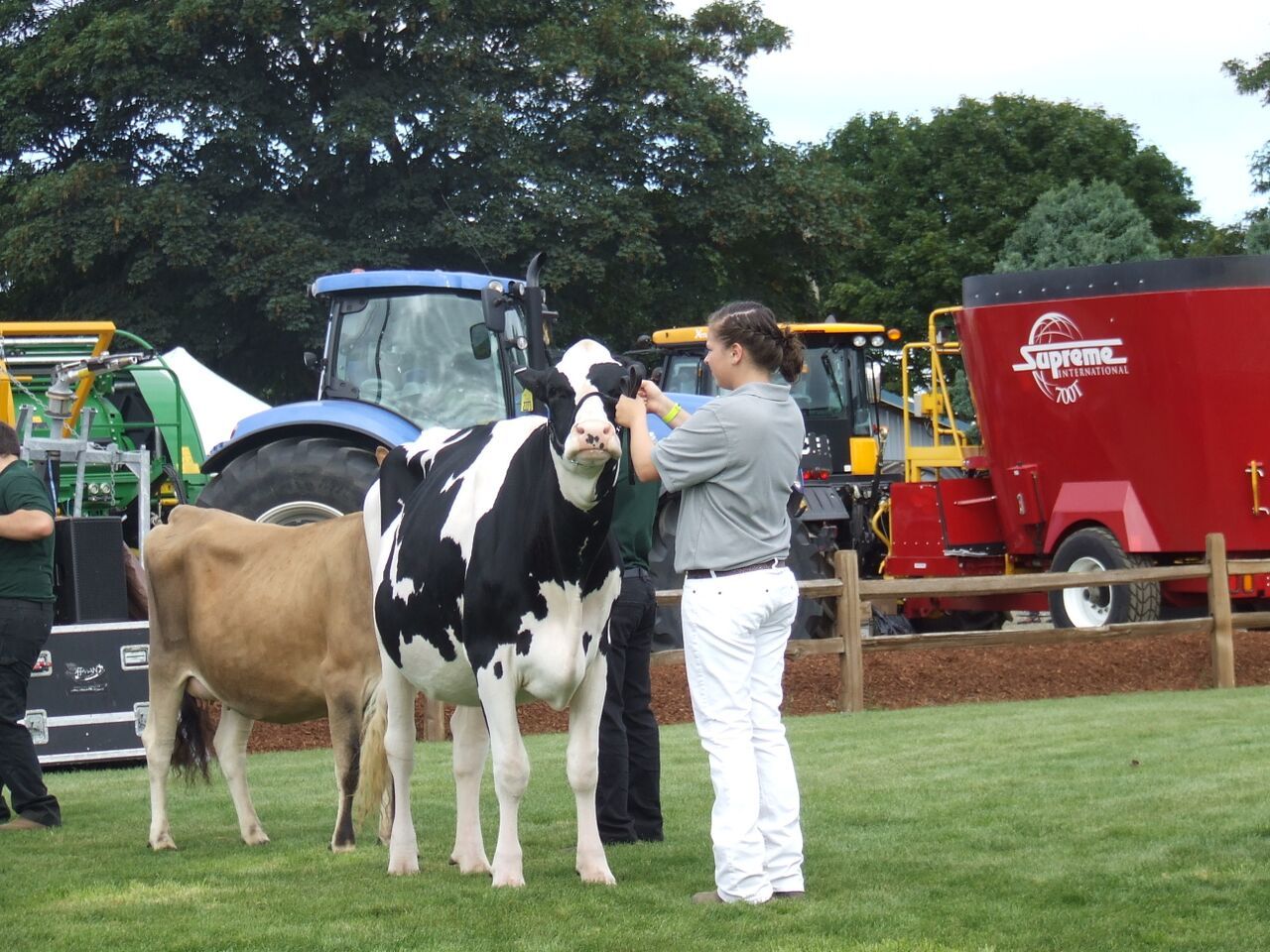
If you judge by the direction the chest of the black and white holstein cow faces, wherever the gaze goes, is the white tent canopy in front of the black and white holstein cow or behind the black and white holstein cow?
behind

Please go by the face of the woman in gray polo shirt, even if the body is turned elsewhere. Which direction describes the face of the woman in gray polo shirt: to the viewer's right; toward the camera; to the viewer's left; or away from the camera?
to the viewer's left

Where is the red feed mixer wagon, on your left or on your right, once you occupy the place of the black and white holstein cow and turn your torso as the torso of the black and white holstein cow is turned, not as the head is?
on your left

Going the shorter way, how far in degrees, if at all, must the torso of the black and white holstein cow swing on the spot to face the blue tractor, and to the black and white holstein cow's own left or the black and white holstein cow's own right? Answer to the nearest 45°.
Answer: approximately 135° to the black and white holstein cow's own left

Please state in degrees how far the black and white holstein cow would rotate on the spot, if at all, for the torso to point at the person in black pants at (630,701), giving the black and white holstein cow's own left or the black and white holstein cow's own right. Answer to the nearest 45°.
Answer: approximately 90° to the black and white holstein cow's own left

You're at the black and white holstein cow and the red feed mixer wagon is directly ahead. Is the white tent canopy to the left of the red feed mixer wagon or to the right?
left

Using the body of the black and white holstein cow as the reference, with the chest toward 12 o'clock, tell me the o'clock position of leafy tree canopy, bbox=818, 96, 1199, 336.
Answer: The leafy tree canopy is roughly at 8 o'clock from the black and white holstein cow.

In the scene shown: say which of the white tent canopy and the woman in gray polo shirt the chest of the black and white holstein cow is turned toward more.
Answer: the woman in gray polo shirt

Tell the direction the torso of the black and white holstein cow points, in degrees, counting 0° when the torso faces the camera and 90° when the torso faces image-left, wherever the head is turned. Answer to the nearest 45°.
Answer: approximately 315°
